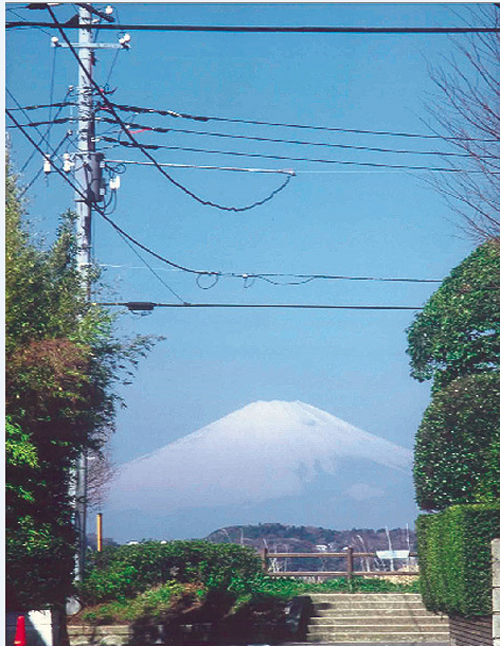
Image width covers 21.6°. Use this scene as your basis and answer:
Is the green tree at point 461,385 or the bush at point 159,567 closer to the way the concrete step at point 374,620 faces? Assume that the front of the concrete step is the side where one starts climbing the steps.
the green tree

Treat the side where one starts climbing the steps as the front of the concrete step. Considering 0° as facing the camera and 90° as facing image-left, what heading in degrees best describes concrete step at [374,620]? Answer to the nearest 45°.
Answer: approximately 0°

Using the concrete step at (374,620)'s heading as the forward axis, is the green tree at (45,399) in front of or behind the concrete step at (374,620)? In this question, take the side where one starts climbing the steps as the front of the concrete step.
in front

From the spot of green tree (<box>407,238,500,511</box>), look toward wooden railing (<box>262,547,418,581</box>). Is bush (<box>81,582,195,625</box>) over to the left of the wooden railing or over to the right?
left

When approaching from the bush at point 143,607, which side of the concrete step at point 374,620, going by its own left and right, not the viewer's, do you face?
right

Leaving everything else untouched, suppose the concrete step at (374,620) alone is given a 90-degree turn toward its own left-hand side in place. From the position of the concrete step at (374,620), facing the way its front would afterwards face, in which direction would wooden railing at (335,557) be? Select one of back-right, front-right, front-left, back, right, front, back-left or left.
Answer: left

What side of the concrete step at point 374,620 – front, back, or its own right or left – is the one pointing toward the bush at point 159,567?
right
